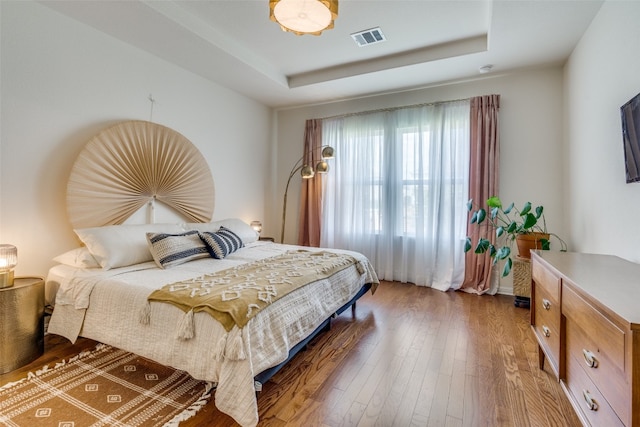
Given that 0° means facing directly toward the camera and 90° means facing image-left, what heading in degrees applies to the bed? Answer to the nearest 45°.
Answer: approximately 315°

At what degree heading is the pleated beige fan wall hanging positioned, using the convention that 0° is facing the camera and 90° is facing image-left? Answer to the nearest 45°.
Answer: approximately 315°

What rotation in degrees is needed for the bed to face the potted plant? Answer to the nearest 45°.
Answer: approximately 45° to its left

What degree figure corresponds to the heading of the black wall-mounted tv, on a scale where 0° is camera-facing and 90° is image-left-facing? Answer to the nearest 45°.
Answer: approximately 90°

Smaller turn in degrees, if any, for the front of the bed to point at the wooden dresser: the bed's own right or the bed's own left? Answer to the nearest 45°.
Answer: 0° — it already faces it

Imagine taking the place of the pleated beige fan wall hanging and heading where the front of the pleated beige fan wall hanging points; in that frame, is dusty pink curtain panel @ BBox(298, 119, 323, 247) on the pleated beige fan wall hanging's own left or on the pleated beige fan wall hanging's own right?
on the pleated beige fan wall hanging's own left

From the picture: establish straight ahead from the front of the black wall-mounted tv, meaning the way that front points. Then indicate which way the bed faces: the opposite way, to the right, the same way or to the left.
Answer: the opposite way

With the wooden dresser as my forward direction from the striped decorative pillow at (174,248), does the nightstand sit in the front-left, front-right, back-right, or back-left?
back-right

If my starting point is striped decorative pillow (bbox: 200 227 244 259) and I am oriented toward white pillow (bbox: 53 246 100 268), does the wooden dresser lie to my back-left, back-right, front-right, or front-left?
back-left

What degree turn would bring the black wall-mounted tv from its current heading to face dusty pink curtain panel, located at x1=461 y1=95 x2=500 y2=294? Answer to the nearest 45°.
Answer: approximately 45° to its right
